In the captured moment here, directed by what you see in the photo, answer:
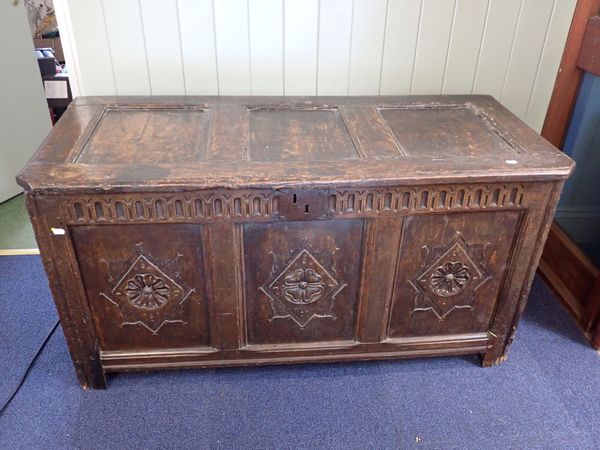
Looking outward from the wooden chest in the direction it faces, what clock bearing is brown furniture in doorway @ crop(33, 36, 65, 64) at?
The brown furniture in doorway is roughly at 5 o'clock from the wooden chest.

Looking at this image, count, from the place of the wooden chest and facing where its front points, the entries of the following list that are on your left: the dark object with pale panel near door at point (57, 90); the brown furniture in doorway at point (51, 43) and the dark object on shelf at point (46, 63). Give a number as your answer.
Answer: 0

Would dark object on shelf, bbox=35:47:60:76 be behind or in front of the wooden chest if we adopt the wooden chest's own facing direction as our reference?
behind

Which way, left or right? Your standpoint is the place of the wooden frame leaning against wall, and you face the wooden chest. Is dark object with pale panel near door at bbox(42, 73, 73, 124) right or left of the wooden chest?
right

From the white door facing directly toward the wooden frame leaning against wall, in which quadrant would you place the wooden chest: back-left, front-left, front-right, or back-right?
front-right

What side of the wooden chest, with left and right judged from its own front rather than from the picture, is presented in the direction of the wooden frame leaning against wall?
left

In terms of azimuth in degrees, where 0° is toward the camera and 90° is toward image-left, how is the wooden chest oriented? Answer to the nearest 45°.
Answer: approximately 0°

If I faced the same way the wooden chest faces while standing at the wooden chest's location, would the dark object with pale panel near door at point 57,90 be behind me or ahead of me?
behind

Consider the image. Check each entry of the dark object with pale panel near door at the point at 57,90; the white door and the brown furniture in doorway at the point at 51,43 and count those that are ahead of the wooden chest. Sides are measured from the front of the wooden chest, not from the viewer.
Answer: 0

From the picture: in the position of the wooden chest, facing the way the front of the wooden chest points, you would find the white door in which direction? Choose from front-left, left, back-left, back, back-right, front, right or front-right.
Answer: back-right

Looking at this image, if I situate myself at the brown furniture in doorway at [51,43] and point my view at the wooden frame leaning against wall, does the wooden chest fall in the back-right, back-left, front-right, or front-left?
front-right
